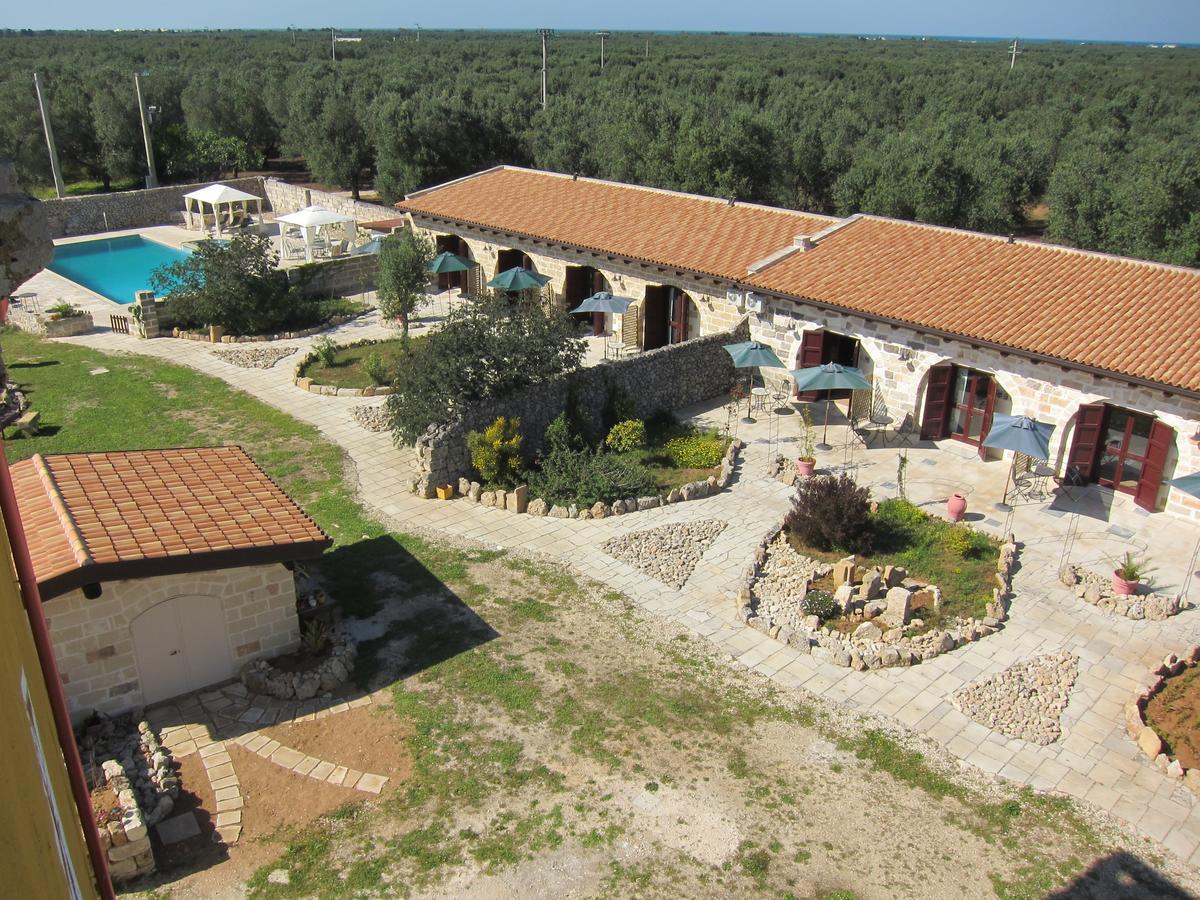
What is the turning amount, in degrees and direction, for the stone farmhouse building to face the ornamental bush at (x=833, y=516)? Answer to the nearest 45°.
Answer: approximately 45° to its left

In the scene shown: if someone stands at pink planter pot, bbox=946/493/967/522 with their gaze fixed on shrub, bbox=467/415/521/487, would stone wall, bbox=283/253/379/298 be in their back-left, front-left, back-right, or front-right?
front-right

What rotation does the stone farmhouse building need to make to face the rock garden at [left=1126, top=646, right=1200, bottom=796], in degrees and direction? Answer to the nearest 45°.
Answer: approximately 45° to its left

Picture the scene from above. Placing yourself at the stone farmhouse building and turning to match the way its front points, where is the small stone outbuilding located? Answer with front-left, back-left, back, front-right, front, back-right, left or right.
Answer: front

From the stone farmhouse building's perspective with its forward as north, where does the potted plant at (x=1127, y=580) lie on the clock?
The potted plant is roughly at 10 o'clock from the stone farmhouse building.

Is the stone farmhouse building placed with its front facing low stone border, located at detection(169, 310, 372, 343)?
no

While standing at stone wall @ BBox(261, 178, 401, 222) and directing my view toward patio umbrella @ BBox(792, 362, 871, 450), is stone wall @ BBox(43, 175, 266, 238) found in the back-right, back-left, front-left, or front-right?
back-right

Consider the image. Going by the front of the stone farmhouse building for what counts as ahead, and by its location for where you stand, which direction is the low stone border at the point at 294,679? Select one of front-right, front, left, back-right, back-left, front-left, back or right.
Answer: front

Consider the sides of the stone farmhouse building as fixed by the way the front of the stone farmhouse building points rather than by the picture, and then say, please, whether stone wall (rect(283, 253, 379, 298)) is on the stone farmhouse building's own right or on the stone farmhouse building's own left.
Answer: on the stone farmhouse building's own right

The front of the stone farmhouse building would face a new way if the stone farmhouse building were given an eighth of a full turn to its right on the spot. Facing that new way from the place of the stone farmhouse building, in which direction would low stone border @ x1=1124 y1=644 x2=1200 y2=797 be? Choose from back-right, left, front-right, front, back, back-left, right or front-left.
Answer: left

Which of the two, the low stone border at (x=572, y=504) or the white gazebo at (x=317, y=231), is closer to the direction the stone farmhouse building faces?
the low stone border

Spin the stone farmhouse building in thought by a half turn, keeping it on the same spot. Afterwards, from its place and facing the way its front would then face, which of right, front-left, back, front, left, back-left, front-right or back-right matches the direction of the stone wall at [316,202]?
left

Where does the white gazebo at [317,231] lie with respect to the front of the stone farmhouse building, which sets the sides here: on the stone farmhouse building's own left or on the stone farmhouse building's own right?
on the stone farmhouse building's own right

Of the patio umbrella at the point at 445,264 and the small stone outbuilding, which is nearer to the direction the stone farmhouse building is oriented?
the small stone outbuilding

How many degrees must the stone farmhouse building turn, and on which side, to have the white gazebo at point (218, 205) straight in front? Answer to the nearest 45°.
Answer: approximately 90° to its right

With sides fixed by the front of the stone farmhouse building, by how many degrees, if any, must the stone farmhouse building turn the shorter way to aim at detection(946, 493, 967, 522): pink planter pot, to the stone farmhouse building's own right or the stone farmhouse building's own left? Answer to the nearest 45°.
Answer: approximately 45° to the stone farmhouse building's own left

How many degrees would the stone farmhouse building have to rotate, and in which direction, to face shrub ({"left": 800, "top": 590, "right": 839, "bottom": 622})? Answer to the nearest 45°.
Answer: approximately 45° to its left

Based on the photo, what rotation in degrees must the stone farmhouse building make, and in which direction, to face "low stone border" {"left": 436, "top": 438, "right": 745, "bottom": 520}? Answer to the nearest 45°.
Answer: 0° — it already faces it

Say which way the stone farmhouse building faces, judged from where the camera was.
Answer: facing the viewer and to the left of the viewer

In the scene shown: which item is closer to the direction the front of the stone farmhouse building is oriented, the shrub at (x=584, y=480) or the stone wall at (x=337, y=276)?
the shrub
